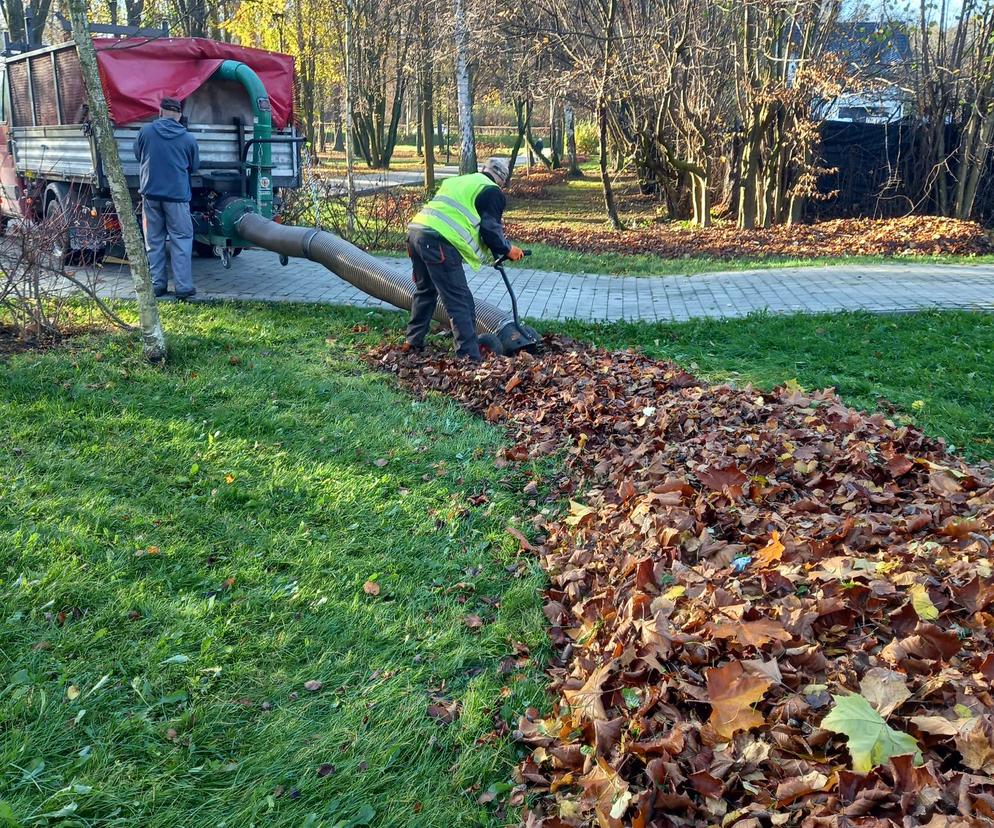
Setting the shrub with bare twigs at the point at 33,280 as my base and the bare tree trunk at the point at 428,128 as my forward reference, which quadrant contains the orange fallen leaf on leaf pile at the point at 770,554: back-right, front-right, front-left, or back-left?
back-right

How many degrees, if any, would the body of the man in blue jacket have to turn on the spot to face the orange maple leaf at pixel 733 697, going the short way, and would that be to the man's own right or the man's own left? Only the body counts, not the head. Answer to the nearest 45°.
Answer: approximately 180°

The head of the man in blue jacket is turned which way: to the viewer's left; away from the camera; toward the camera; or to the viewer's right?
away from the camera

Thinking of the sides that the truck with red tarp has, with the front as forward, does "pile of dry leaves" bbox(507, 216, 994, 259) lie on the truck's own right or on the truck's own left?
on the truck's own right

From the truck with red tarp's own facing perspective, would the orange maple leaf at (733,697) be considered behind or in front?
behind

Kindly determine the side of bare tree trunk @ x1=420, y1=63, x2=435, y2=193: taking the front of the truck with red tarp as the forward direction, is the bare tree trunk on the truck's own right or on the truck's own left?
on the truck's own right

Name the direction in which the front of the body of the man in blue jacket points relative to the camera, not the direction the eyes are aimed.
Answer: away from the camera

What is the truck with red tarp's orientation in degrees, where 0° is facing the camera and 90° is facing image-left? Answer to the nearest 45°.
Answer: approximately 135°

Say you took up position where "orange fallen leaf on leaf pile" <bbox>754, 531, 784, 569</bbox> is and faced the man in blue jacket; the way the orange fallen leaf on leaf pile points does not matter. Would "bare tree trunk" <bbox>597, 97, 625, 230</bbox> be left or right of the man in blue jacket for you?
right

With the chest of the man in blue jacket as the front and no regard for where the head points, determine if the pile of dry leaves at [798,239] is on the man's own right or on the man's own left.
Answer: on the man's own right

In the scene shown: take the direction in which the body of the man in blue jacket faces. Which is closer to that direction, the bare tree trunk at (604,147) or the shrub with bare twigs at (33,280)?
the bare tree trunk

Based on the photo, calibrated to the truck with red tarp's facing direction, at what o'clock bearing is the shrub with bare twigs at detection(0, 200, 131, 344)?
The shrub with bare twigs is roughly at 8 o'clock from the truck with red tarp.

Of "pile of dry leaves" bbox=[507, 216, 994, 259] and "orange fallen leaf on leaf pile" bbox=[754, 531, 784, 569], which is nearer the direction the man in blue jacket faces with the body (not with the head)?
the pile of dry leaves

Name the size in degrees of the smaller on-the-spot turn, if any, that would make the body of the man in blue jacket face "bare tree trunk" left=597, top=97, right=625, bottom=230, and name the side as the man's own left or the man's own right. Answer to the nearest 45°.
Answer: approximately 45° to the man's own right
